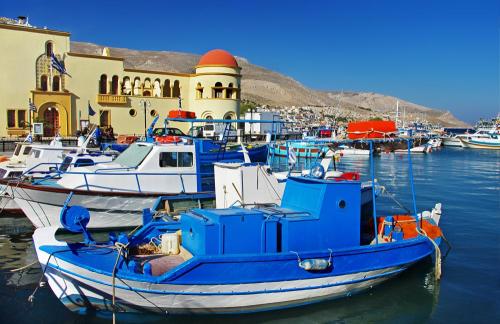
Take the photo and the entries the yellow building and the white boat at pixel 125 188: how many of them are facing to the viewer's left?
1

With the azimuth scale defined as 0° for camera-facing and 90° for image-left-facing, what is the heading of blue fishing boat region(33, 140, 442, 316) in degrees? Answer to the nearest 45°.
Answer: approximately 45°

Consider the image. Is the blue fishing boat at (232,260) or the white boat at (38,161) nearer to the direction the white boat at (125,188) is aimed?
the white boat

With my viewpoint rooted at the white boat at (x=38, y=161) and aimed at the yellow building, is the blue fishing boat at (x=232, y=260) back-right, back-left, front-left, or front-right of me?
back-right

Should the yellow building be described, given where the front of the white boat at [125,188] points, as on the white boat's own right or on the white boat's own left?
on the white boat's own right

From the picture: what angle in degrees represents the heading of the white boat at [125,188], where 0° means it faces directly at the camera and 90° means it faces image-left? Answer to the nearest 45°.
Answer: approximately 90°

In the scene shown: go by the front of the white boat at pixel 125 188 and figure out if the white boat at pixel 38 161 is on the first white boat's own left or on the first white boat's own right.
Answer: on the first white boat's own right

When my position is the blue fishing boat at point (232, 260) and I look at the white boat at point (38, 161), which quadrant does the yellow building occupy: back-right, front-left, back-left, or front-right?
front-right

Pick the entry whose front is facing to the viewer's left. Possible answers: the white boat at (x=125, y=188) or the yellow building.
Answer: the white boat

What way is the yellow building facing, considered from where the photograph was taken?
facing the viewer and to the right of the viewer

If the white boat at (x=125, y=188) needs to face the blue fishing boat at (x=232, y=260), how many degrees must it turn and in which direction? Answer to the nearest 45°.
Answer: approximately 90° to its left

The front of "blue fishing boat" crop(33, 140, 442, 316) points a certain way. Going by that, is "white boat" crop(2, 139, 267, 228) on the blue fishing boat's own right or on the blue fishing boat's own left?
on the blue fishing boat's own right
